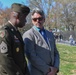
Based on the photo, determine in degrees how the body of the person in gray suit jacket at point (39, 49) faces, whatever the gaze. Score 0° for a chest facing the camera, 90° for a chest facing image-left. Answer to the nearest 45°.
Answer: approximately 315°

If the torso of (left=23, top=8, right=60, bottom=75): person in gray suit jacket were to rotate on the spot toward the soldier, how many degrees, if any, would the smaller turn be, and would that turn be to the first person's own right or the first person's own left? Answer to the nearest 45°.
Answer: approximately 90° to the first person's own right
